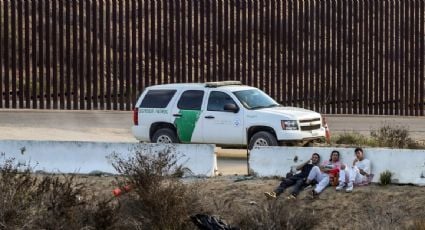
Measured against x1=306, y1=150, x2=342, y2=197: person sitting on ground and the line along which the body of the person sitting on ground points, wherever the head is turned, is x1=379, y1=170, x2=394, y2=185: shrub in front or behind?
behind

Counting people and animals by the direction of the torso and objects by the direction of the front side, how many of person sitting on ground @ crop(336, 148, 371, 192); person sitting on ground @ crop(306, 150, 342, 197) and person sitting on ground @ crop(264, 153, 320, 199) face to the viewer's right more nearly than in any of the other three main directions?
0

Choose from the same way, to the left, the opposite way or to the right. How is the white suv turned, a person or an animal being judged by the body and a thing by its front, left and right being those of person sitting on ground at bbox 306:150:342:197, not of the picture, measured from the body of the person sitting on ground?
to the left

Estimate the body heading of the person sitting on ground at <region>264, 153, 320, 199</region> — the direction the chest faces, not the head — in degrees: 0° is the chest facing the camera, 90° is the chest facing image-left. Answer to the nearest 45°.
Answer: approximately 45°

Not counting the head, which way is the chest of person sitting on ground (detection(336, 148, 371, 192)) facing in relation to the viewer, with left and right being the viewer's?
facing the viewer and to the left of the viewer

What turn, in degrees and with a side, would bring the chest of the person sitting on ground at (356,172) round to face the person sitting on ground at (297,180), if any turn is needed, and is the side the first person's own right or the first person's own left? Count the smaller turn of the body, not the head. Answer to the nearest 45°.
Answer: approximately 45° to the first person's own right

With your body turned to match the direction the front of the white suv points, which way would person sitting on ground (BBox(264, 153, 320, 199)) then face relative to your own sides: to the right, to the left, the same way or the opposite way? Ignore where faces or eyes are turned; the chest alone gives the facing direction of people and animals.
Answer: to the right

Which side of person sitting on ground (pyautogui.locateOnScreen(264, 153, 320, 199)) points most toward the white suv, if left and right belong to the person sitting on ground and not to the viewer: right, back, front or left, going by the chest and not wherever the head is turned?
right

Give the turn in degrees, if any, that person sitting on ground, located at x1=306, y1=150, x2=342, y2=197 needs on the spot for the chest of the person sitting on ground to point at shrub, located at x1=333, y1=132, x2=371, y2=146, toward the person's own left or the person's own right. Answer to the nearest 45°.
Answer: approximately 135° to the person's own right

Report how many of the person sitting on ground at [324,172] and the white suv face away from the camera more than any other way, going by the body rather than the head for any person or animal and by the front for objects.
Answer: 0

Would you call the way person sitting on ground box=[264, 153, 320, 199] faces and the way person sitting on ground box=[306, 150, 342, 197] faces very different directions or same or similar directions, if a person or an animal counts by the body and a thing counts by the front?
same or similar directions

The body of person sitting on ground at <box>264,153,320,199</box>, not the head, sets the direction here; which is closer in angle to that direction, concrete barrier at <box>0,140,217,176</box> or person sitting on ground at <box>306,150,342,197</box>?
the concrete barrier

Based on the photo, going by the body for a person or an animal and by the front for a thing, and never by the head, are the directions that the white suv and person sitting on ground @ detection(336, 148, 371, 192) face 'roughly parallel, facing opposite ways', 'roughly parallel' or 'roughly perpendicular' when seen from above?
roughly perpendicular
